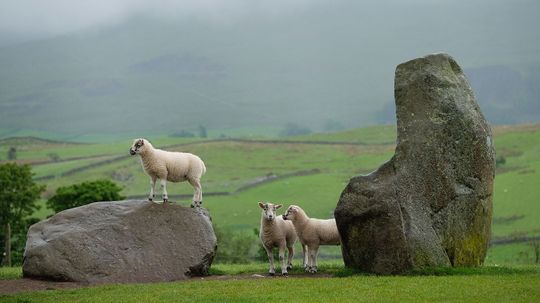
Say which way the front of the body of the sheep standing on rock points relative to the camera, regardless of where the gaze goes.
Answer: to the viewer's left

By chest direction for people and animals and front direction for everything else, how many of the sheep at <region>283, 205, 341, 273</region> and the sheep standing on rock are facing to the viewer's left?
2

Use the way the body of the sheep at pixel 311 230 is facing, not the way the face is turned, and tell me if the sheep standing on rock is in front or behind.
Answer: in front

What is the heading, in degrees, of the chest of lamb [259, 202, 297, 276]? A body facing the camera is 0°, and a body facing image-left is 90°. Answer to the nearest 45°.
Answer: approximately 45°

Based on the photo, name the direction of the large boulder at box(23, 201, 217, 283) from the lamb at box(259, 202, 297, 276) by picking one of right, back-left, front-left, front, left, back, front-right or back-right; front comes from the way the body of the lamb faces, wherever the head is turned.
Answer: front-right

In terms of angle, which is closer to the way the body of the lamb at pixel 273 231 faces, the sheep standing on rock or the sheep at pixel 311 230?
the sheep standing on rock

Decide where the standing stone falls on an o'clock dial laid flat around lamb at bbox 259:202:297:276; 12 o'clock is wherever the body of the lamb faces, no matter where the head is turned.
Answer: The standing stone is roughly at 8 o'clock from the lamb.

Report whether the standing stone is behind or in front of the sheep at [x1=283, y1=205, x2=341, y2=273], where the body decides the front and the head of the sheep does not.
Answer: behind

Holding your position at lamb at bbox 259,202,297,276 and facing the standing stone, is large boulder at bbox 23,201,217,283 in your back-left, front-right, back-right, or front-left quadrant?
back-right

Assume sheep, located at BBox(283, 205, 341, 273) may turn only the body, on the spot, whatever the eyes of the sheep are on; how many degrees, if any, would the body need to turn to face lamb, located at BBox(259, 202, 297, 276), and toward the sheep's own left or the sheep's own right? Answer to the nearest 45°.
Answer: approximately 45° to the sheep's own left

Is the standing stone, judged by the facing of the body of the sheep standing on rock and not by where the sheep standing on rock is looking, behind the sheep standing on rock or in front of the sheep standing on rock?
behind

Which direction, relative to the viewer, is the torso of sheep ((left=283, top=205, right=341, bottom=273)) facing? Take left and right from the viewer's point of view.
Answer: facing to the left of the viewer
